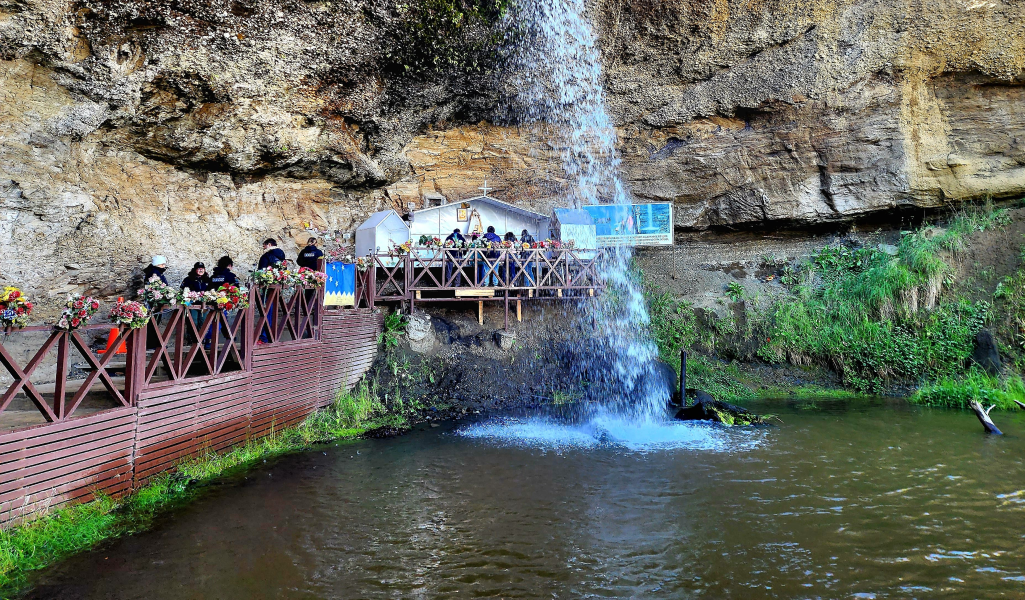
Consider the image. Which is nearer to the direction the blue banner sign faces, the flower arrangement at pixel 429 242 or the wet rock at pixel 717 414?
the wet rock

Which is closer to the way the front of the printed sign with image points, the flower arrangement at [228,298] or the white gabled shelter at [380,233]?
the flower arrangement

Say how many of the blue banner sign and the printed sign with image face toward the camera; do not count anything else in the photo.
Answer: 2

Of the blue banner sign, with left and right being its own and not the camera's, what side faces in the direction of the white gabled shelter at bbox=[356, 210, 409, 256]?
back

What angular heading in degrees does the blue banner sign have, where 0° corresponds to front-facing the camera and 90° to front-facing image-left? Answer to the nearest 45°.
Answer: approximately 0°
